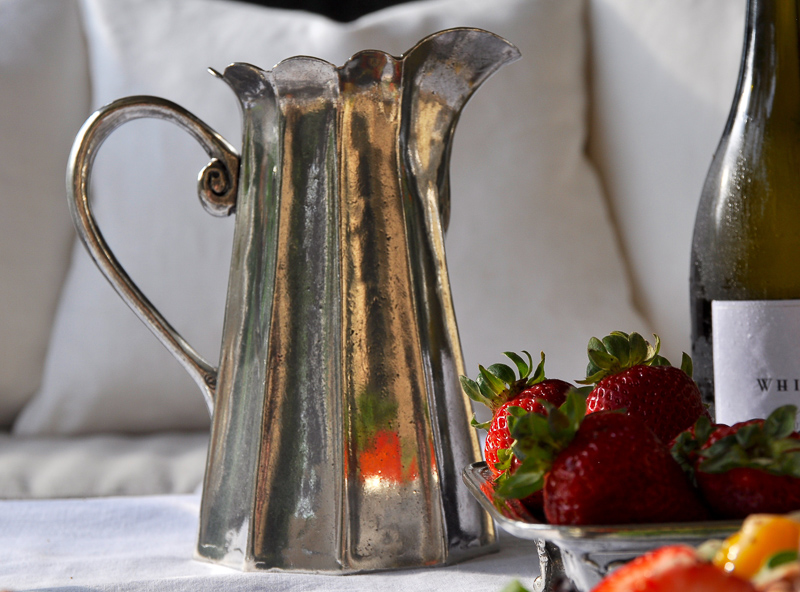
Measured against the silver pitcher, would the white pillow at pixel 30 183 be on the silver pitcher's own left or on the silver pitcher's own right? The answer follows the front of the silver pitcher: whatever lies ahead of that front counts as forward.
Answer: on the silver pitcher's own left

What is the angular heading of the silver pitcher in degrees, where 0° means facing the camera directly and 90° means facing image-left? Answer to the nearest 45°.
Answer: approximately 270°
